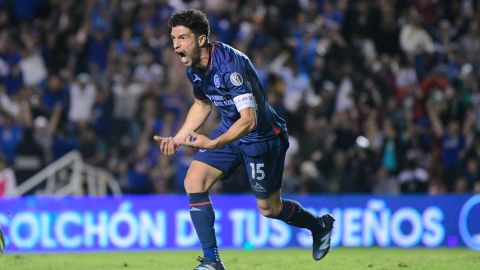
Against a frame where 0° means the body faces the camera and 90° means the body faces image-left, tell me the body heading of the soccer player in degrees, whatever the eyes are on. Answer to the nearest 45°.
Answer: approximately 45°

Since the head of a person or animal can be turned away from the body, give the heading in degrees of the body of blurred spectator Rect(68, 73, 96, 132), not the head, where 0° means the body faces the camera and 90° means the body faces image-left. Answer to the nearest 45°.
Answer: approximately 0°

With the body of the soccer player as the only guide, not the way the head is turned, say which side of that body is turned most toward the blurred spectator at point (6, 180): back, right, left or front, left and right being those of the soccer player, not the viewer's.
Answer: right

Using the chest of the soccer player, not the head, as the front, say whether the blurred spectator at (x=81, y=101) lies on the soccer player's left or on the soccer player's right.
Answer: on the soccer player's right
